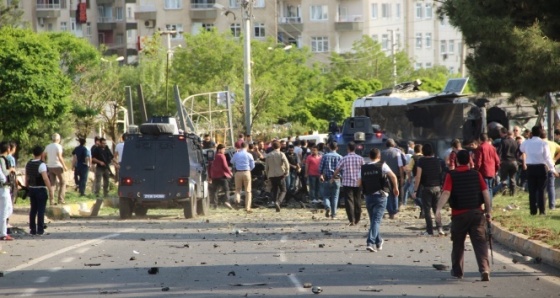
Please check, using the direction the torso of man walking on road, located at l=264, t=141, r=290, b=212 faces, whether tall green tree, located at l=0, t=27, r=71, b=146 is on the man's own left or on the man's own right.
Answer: on the man's own left

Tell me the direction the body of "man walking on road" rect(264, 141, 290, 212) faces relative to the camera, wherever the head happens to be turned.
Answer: away from the camera

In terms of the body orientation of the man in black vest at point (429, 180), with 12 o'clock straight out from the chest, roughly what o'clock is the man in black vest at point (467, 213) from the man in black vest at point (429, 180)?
the man in black vest at point (467, 213) is roughly at 6 o'clock from the man in black vest at point (429, 180).

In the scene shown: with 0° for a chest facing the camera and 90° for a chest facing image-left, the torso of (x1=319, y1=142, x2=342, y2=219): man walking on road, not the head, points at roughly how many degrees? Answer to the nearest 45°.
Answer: approximately 180°

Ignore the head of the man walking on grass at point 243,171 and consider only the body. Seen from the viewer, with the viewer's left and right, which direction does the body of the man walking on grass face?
facing away from the viewer

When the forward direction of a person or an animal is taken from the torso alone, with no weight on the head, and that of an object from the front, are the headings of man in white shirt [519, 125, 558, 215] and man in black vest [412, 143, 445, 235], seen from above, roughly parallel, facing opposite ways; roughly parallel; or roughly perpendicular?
roughly parallel

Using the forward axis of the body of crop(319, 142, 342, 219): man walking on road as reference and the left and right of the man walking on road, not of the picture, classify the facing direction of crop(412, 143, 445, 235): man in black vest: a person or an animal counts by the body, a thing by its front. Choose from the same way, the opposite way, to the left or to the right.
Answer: the same way

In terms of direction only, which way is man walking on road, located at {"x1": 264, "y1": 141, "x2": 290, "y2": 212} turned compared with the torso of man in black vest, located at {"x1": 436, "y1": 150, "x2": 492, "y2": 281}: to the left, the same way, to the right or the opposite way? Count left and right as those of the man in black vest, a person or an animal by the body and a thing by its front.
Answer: the same way

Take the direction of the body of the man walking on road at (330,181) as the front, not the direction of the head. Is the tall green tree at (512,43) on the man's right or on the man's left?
on the man's right

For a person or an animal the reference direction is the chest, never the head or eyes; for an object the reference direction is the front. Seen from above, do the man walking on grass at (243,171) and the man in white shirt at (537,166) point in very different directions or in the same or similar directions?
same or similar directions

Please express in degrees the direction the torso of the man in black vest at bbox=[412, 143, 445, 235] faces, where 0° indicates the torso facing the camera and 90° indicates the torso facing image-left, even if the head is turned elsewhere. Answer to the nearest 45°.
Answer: approximately 180°

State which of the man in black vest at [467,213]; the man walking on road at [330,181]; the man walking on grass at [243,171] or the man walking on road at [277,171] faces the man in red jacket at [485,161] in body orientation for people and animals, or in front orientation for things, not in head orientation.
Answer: the man in black vest

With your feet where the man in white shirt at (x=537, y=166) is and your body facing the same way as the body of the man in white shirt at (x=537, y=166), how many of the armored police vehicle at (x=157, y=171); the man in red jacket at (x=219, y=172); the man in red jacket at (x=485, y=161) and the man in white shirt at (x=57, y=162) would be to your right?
0
